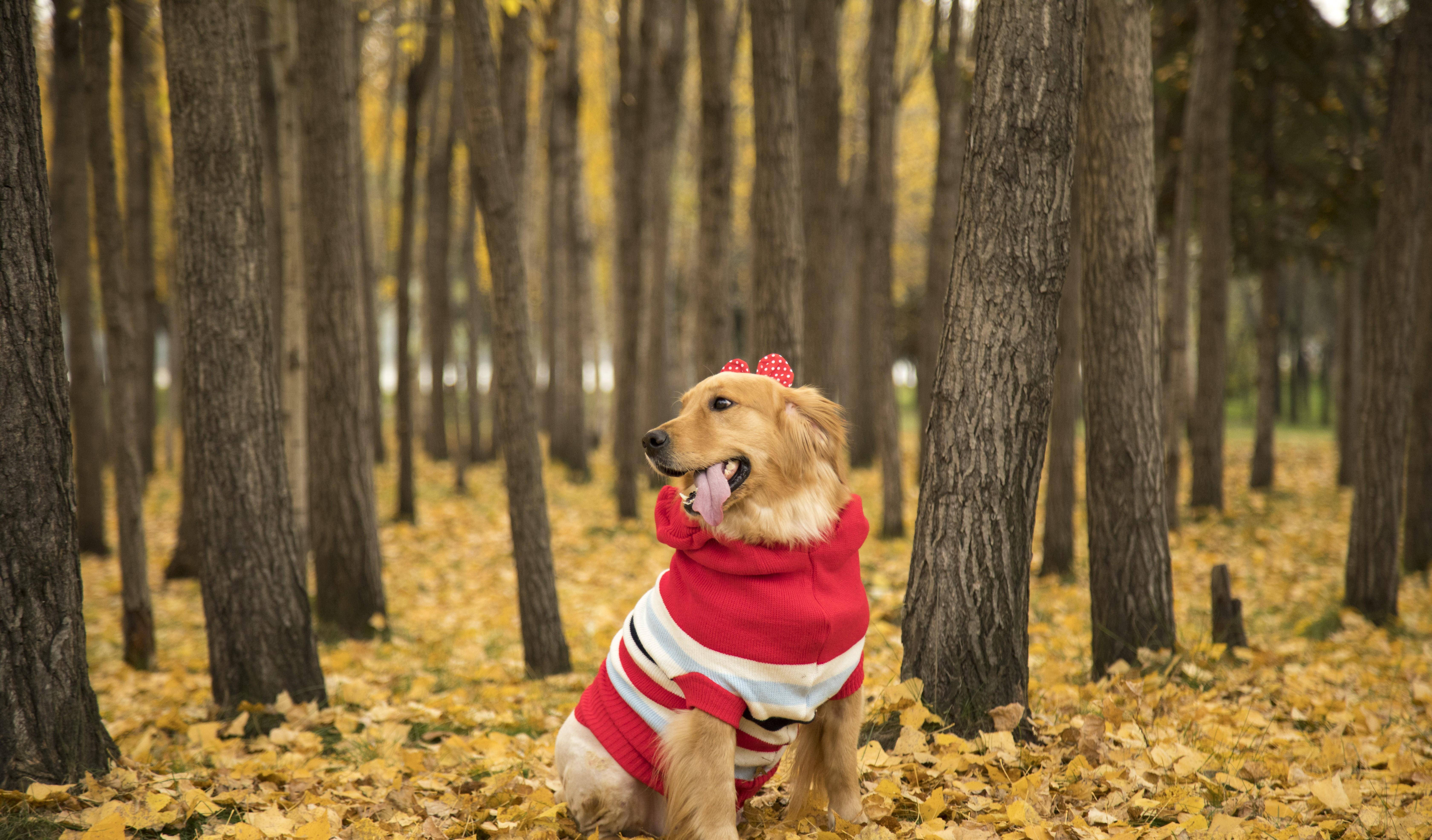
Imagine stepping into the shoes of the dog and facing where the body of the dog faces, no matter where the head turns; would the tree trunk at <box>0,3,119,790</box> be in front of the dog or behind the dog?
behind

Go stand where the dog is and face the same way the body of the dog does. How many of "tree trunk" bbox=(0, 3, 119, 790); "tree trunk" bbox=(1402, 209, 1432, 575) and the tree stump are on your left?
2

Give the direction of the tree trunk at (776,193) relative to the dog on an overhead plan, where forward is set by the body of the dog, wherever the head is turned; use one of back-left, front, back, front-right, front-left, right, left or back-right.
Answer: back-left

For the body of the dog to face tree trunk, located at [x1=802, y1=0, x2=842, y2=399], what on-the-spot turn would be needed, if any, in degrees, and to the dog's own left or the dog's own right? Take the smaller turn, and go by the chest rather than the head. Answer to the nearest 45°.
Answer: approximately 135° to the dog's own left

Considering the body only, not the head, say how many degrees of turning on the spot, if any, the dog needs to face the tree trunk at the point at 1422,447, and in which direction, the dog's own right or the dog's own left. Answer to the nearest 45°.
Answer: approximately 90° to the dog's own left

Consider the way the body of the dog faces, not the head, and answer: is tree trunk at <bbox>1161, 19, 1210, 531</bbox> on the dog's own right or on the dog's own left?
on the dog's own left

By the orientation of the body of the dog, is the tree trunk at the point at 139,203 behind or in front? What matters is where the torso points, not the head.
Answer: behind

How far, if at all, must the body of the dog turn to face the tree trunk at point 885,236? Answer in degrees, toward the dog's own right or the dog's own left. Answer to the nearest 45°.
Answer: approximately 135° to the dog's own left

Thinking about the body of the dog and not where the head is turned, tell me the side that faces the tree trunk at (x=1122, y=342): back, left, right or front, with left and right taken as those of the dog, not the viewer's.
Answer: left

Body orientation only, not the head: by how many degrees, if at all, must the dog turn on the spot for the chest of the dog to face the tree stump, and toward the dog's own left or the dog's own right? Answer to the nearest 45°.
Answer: approximately 90° to the dog's own left

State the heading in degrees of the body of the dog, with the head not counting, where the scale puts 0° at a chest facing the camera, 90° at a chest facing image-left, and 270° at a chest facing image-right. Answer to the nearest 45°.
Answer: approximately 315°

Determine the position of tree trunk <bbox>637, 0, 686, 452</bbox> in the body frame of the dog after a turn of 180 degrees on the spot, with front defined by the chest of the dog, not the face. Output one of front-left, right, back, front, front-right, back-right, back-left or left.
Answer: front-right

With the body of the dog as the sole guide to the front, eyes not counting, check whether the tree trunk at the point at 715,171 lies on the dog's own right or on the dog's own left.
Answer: on the dog's own left

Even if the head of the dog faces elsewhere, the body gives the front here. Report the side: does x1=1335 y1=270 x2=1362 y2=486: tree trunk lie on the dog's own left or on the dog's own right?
on the dog's own left
